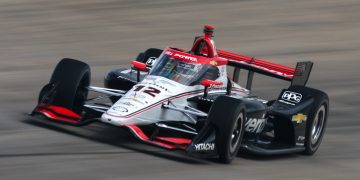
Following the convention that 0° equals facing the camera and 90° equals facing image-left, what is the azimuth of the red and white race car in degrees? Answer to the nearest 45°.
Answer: approximately 45°
